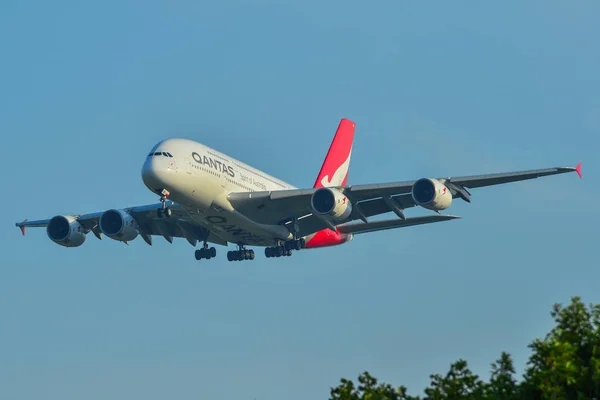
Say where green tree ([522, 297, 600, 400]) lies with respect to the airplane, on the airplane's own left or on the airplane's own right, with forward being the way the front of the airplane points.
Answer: on the airplane's own left

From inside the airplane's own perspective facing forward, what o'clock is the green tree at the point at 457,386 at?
The green tree is roughly at 10 o'clock from the airplane.

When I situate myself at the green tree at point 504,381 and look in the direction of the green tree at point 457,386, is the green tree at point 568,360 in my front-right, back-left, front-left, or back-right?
back-left

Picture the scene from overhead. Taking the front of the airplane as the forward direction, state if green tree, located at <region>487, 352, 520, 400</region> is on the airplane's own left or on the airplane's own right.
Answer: on the airplane's own left

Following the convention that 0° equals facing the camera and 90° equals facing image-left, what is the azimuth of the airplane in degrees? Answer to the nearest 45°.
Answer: approximately 45°
